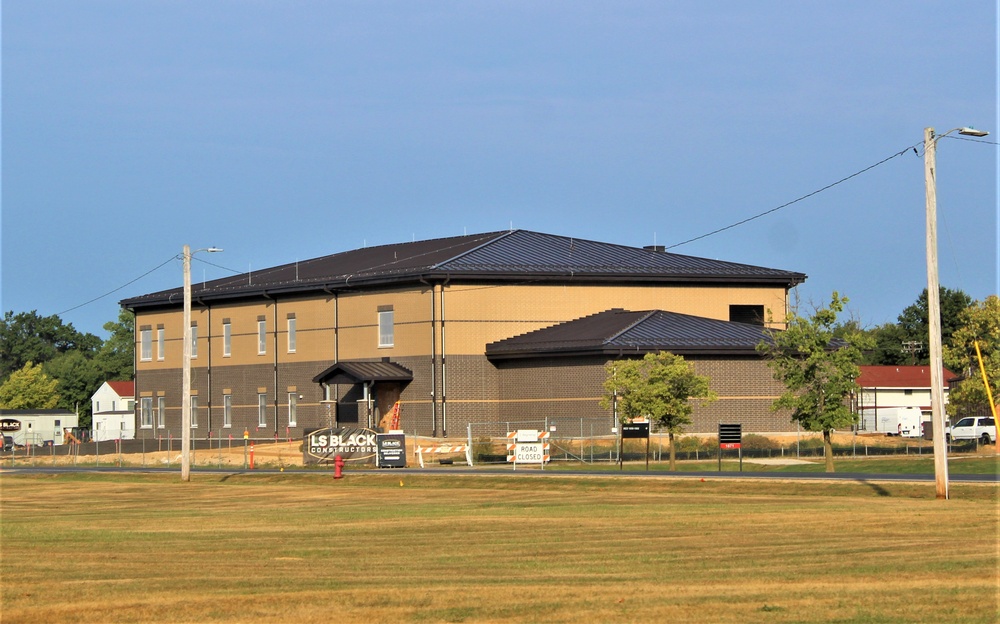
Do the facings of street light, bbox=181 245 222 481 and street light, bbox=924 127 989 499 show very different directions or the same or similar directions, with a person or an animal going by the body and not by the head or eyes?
same or similar directions

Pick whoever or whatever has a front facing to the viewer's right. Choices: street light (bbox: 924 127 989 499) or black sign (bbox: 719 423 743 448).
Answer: the street light

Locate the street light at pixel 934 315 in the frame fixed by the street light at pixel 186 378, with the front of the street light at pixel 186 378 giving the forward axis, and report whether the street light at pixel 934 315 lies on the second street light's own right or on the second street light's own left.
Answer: on the second street light's own right

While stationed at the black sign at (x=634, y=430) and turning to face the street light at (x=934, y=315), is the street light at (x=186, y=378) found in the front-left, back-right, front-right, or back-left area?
front-right

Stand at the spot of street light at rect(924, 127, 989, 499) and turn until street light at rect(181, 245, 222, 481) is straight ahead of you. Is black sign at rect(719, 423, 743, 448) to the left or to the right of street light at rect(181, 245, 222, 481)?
right

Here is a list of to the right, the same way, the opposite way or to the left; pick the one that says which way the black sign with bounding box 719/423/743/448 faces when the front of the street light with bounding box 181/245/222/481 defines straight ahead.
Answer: to the right

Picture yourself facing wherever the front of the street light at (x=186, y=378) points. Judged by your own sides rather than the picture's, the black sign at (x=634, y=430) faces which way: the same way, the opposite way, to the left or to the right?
to the right

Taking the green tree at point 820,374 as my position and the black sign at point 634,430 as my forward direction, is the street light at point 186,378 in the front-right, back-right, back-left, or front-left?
front-left

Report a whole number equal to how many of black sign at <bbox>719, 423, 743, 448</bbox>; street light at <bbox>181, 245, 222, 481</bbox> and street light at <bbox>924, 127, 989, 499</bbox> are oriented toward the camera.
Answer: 1

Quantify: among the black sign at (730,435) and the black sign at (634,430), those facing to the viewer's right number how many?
0

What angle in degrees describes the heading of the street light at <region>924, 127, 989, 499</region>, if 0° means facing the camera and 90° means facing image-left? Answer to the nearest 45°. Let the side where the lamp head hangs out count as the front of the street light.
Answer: approximately 270°

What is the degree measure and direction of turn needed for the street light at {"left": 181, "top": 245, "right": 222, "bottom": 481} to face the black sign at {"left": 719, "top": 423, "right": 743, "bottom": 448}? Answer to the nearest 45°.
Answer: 0° — it already faces it

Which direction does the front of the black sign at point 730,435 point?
toward the camera

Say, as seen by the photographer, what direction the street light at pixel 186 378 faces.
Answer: facing to the right of the viewer

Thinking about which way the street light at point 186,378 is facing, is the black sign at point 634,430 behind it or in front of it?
in front

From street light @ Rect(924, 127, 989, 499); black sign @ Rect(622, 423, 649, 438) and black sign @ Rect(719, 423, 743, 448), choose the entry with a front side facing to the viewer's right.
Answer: the street light

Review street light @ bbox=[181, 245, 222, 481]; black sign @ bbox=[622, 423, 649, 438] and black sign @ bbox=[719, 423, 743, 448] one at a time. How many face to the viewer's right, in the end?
1
